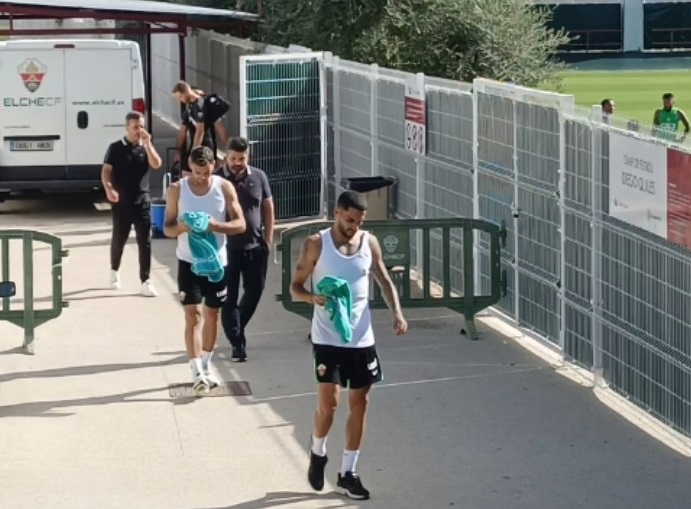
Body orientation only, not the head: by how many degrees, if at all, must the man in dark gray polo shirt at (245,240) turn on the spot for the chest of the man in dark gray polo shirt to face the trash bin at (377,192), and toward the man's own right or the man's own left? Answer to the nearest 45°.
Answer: approximately 180°

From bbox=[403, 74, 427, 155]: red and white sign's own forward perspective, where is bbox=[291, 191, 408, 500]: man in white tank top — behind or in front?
in front

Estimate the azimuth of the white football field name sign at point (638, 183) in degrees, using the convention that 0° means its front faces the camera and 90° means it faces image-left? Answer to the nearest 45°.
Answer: approximately 45°

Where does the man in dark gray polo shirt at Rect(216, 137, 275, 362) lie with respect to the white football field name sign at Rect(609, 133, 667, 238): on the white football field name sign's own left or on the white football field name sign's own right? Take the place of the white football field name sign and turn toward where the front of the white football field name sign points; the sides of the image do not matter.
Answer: on the white football field name sign's own right

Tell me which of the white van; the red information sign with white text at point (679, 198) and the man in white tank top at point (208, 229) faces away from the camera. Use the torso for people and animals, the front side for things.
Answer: the white van

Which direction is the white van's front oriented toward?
away from the camera

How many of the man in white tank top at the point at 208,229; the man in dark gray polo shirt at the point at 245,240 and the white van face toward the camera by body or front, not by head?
2

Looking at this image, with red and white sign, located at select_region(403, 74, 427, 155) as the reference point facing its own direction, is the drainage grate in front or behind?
in front

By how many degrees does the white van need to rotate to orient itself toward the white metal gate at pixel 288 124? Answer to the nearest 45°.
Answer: approximately 135° to its right

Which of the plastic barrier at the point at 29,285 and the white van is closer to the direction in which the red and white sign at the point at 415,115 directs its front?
the plastic barrier

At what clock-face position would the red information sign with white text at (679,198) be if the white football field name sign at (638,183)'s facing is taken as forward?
the red information sign with white text at (679,198) is roughly at 10 o'clock from the white football field name sign at (638,183).

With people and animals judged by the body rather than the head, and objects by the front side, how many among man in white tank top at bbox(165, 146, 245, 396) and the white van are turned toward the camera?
1
